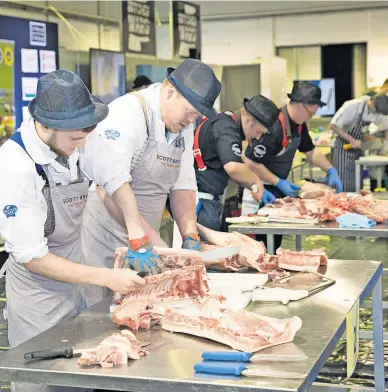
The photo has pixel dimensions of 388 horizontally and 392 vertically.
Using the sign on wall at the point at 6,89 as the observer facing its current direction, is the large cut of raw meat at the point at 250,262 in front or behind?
in front

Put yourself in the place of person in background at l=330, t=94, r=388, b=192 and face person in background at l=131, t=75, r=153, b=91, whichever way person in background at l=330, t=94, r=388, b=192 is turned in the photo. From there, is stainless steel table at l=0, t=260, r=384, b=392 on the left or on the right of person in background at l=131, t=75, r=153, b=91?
left

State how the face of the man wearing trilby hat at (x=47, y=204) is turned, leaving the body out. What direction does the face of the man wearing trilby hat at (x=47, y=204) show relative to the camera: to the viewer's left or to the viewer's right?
to the viewer's right

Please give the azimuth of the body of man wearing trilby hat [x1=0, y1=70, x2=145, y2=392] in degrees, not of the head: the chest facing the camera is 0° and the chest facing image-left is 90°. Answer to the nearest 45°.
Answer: approximately 315°

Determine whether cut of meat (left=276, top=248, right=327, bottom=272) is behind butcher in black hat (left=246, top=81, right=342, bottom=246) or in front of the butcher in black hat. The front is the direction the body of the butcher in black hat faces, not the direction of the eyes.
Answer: in front

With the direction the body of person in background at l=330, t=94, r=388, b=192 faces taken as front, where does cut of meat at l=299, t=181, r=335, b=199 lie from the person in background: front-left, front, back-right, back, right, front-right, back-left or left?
front-right

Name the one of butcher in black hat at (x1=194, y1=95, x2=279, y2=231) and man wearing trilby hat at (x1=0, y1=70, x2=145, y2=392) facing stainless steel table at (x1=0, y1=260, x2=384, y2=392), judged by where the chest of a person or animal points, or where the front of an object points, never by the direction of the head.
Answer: the man wearing trilby hat

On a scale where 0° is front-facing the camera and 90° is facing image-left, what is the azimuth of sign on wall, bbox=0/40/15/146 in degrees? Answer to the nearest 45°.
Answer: approximately 315°
